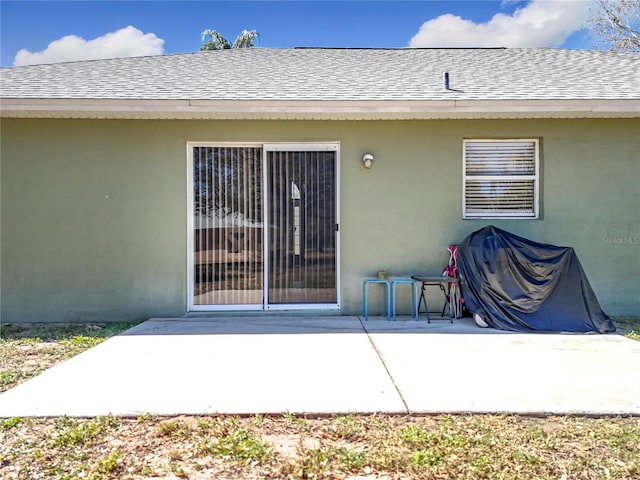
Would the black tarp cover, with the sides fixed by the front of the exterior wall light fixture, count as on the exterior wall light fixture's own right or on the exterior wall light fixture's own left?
on the exterior wall light fixture's own left

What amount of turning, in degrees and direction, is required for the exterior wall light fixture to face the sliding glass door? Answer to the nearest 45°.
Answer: approximately 90° to its right

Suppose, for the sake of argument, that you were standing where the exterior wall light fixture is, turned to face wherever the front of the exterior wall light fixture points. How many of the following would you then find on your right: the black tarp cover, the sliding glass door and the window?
1

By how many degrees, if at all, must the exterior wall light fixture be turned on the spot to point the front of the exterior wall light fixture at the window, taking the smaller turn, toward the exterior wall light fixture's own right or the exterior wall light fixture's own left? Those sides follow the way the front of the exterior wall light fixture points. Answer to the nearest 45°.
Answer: approximately 90° to the exterior wall light fixture's own left

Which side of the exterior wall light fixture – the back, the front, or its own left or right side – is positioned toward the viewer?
front
